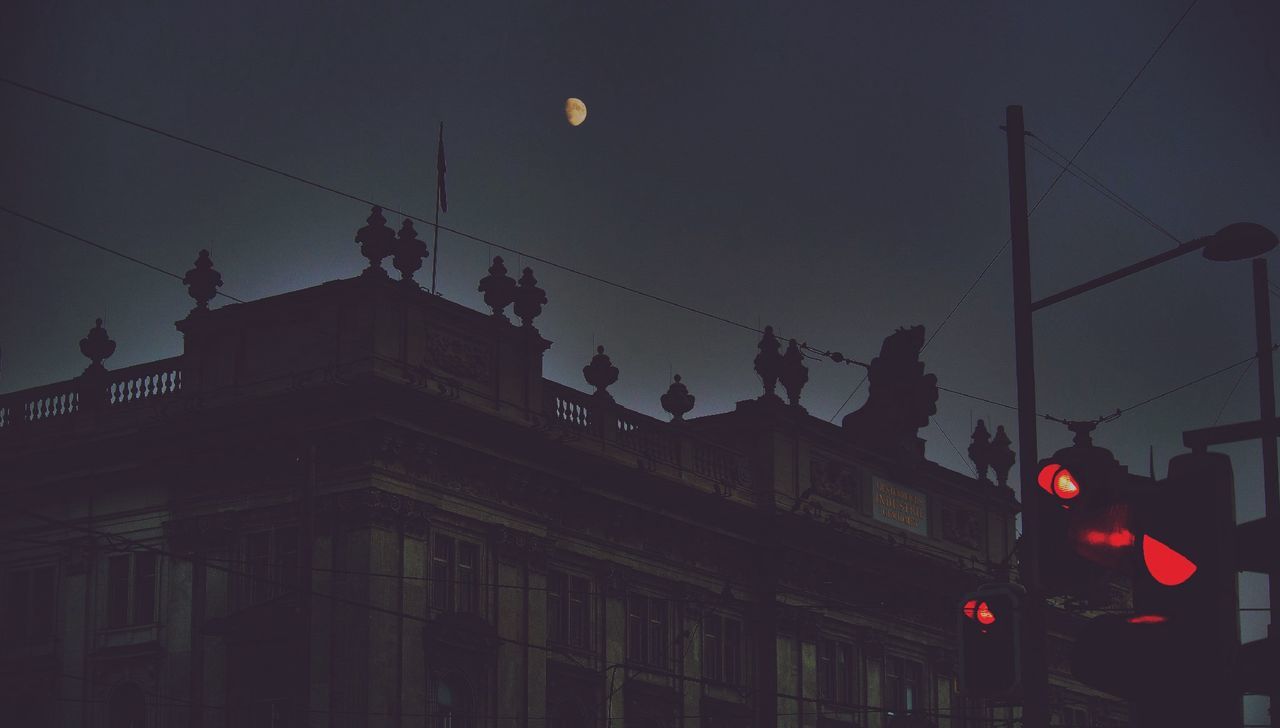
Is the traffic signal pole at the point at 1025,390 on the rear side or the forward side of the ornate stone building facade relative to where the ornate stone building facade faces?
on the forward side

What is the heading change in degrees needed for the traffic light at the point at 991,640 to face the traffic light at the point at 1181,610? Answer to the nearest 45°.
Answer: approximately 45° to its left

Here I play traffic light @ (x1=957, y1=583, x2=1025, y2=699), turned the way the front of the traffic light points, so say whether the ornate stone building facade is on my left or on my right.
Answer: on my right

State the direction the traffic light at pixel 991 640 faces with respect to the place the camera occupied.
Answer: facing the viewer and to the left of the viewer

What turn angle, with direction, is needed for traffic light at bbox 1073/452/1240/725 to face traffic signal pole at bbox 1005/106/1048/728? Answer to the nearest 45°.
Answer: approximately 135° to its right

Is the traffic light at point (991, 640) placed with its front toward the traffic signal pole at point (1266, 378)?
no

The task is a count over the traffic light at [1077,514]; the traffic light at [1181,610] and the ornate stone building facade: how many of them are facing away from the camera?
0

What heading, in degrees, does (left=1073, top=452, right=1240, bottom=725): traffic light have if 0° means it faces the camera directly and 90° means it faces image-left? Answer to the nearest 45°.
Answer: approximately 45°

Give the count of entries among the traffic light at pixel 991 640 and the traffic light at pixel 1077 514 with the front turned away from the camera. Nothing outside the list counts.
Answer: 0

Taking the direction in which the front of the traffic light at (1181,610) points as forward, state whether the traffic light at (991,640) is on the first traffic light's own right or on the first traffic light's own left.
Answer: on the first traffic light's own right

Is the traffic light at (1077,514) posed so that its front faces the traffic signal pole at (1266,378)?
no

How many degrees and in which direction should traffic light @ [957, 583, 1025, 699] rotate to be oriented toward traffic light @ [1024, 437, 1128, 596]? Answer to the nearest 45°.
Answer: approximately 45° to its left

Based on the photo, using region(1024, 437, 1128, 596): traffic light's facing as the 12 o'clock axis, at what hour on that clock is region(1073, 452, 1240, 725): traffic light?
region(1073, 452, 1240, 725): traffic light is roughly at 10 o'clock from region(1024, 437, 1128, 596): traffic light.

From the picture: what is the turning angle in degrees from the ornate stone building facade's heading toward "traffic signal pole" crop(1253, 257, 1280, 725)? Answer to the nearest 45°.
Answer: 0° — it already faces it

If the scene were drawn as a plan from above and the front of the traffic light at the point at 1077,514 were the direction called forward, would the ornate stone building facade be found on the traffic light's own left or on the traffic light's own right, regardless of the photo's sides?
on the traffic light's own right
